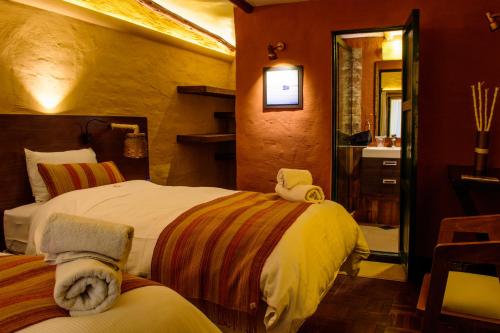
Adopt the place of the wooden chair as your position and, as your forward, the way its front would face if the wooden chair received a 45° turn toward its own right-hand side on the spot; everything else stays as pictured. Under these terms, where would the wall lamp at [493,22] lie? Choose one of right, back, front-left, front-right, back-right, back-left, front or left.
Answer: front-right

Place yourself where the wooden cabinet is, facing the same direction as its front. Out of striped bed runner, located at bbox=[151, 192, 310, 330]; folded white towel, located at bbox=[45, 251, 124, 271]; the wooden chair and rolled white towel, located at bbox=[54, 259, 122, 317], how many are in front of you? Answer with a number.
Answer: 4

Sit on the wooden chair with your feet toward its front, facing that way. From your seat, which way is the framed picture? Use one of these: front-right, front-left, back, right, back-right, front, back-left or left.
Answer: front-right

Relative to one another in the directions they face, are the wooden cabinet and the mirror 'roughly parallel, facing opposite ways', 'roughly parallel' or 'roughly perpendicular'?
roughly parallel

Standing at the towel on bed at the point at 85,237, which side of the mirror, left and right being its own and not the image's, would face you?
front

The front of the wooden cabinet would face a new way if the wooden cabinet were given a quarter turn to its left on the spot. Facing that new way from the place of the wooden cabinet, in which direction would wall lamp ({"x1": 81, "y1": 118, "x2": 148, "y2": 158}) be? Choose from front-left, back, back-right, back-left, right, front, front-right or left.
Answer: back-right

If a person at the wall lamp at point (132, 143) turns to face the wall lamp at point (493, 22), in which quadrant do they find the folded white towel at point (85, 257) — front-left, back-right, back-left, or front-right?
front-right

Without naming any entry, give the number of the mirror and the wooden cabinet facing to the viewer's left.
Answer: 0

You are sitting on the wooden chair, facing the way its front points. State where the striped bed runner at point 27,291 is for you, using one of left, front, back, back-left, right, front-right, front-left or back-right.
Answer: front-left

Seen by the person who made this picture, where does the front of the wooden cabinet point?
facing the viewer

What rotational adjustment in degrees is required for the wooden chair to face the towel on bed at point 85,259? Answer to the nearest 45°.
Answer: approximately 45° to its left

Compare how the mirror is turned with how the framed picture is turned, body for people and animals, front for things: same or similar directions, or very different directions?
same or similar directions

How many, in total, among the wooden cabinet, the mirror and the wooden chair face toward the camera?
2

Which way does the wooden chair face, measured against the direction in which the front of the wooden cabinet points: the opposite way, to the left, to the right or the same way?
to the right

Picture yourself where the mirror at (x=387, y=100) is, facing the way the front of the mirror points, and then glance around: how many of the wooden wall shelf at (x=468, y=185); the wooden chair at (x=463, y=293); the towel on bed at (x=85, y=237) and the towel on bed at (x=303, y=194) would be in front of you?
4

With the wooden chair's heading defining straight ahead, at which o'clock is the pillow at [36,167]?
The pillow is roughly at 12 o'clock from the wooden chair.

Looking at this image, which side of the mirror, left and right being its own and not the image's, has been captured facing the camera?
front

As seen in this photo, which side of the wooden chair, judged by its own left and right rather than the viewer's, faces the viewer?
left

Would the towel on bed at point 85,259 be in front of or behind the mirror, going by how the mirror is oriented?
in front
